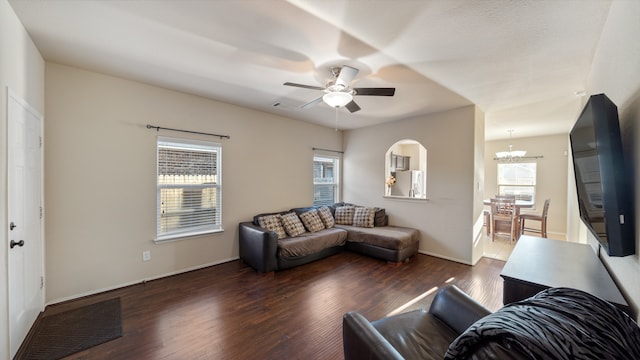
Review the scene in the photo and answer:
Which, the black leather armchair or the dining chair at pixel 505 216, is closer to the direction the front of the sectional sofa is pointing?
the black leather armchair

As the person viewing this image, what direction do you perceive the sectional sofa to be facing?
facing the viewer and to the right of the viewer

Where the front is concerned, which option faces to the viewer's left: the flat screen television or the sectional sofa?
the flat screen television

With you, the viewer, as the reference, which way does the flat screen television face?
facing to the left of the viewer

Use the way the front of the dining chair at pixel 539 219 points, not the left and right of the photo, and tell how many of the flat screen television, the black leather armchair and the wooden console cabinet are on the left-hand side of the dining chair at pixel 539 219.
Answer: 3

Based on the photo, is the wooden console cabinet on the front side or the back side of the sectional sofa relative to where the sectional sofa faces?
on the front side

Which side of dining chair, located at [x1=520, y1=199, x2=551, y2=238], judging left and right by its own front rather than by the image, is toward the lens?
left

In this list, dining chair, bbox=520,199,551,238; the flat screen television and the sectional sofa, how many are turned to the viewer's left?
2

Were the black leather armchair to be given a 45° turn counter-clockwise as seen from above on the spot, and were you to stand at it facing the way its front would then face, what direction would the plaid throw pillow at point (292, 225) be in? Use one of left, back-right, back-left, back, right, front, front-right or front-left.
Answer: front-right
